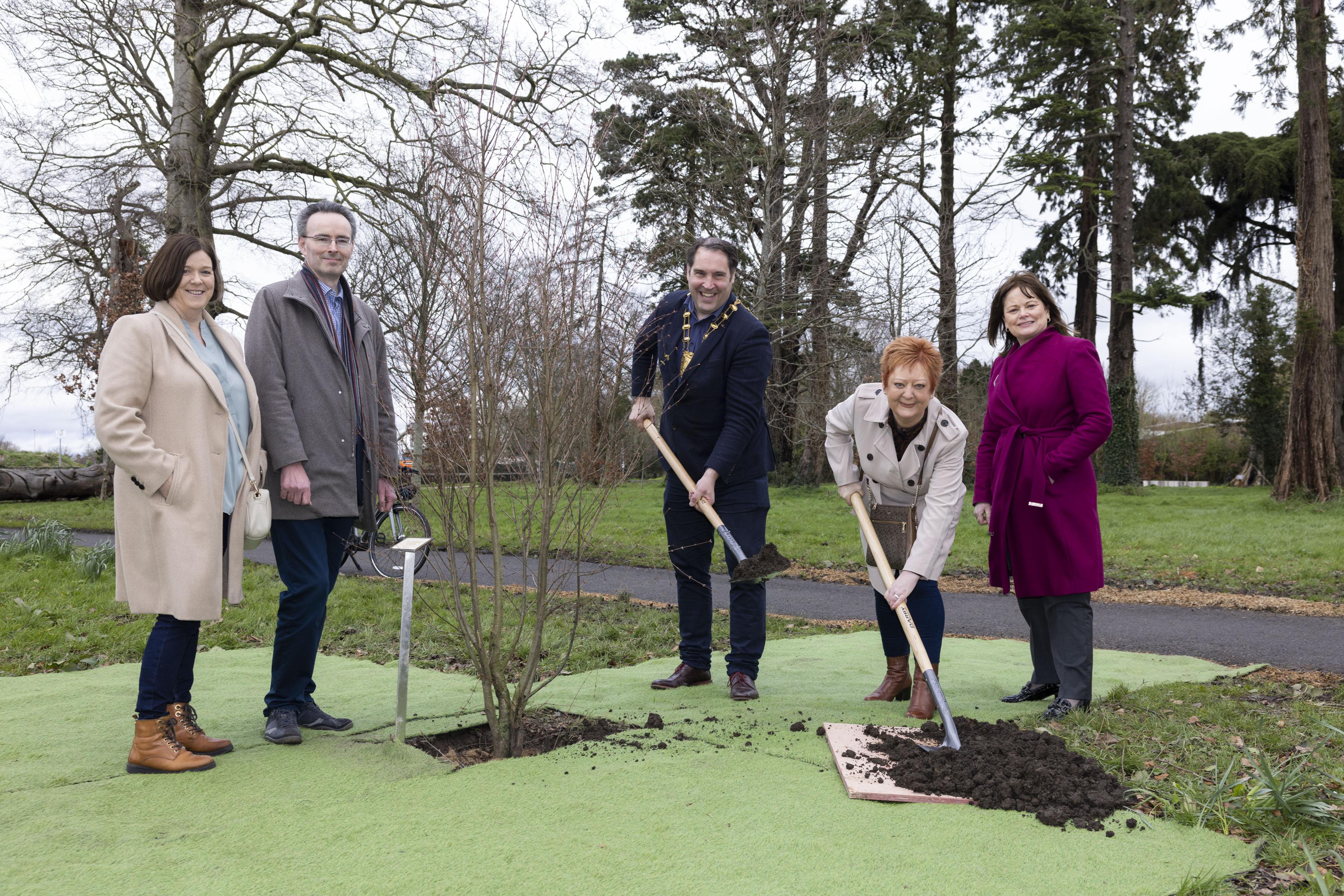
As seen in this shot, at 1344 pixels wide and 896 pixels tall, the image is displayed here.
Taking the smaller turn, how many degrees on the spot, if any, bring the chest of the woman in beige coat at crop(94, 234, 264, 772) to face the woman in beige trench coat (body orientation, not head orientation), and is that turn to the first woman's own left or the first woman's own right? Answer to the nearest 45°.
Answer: approximately 45° to the first woman's own left

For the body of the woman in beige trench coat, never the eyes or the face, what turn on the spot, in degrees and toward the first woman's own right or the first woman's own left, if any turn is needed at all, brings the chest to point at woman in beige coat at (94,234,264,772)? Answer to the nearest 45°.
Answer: approximately 45° to the first woman's own right

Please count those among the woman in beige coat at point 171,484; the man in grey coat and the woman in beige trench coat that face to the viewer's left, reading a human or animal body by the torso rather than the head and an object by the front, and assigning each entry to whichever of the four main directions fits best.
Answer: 0

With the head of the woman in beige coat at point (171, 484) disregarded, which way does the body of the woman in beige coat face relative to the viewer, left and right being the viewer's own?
facing the viewer and to the right of the viewer

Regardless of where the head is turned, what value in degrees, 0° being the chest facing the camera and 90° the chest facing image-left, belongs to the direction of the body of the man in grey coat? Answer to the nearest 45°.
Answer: approximately 315°

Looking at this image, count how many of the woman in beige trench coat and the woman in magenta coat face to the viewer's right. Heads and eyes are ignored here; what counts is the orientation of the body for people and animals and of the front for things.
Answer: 0

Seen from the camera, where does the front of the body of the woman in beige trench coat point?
toward the camera

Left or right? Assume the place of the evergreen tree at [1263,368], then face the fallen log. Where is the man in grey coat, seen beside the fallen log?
left

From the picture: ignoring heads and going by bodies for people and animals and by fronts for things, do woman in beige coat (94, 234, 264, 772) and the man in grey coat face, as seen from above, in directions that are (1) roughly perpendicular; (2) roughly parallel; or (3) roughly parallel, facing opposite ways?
roughly parallel

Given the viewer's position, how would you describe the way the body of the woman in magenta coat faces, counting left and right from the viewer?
facing the viewer and to the left of the viewer

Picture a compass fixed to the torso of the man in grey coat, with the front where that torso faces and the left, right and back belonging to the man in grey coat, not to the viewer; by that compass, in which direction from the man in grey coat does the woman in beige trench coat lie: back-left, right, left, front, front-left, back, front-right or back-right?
front-left

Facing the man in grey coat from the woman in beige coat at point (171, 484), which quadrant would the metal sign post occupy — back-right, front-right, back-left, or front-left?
front-right

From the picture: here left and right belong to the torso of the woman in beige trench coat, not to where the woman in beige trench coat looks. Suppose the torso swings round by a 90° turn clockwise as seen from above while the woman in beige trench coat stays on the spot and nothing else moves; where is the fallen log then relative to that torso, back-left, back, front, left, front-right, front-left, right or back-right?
front-right
